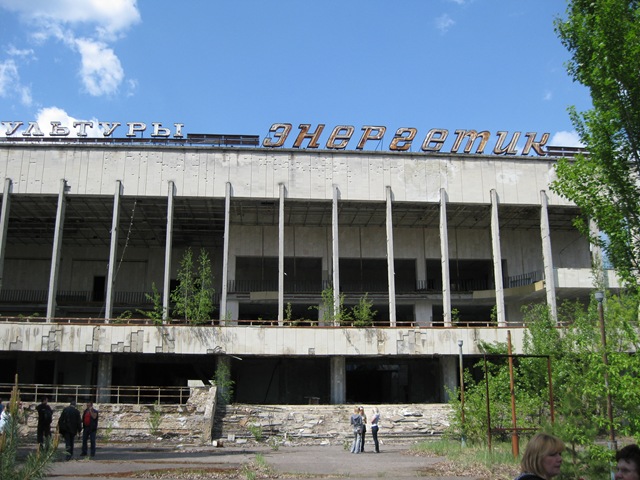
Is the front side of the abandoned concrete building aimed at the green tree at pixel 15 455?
yes

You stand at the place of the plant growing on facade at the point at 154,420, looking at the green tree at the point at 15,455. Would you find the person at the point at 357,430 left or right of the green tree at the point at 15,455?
left

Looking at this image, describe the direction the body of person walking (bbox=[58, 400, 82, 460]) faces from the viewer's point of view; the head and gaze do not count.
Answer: away from the camera

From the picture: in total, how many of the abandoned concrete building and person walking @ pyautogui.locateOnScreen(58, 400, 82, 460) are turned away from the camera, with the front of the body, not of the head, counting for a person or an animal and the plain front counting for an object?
1

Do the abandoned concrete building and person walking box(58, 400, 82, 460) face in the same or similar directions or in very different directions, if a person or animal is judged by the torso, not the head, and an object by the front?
very different directions

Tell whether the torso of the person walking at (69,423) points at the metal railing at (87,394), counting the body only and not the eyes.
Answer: yes

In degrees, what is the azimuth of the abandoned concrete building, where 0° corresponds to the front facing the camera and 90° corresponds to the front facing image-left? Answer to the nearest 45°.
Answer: approximately 0°

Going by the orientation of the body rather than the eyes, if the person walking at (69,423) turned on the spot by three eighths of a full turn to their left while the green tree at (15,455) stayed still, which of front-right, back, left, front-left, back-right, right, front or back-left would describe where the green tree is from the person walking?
front-left

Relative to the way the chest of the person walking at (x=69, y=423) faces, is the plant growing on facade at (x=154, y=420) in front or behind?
in front

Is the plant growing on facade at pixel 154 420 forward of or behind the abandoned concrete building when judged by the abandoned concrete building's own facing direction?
forward
